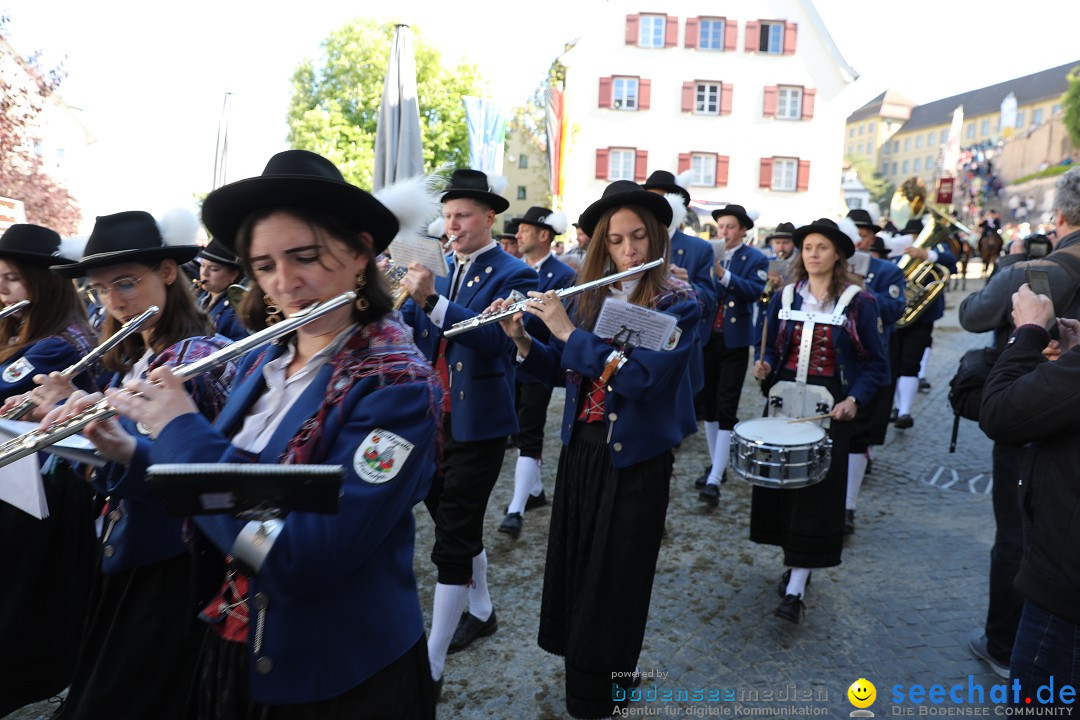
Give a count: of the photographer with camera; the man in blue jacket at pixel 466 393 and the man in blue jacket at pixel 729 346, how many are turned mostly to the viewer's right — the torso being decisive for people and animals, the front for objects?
0

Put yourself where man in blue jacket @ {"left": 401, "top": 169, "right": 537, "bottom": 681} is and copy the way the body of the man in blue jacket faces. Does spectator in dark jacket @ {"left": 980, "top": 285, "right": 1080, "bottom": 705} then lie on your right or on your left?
on your left

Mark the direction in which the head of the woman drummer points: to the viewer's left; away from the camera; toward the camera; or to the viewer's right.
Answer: toward the camera

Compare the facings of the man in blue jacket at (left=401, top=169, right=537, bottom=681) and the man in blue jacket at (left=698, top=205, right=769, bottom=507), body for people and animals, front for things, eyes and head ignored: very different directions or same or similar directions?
same or similar directions

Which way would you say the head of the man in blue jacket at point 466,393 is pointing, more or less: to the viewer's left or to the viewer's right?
to the viewer's left

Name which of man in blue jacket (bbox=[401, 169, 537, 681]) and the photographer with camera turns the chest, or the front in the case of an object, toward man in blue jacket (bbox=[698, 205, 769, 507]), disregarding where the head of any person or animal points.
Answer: the photographer with camera

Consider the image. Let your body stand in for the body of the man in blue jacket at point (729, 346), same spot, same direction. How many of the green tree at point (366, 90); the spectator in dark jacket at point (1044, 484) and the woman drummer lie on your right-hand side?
1

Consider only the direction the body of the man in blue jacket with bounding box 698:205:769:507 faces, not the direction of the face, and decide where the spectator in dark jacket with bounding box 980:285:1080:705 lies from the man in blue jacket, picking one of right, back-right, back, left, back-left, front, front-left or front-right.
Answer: front-left

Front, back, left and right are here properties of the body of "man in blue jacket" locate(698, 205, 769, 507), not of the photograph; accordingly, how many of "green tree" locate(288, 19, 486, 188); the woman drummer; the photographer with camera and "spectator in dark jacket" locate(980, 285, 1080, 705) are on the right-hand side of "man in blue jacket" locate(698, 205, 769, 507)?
1

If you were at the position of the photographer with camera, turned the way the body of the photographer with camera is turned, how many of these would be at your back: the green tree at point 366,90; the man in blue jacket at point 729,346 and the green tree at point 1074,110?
0

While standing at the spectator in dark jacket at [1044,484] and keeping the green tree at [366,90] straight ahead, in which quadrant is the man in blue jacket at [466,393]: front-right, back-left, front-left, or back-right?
front-left

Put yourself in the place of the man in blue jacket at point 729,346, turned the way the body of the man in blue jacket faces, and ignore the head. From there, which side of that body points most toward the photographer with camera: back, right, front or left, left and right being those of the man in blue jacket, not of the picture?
left

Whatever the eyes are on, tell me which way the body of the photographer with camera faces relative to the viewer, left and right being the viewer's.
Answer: facing away from the viewer and to the left of the viewer

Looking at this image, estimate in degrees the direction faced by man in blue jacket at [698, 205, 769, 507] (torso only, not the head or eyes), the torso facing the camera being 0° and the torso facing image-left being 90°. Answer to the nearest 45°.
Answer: approximately 45°

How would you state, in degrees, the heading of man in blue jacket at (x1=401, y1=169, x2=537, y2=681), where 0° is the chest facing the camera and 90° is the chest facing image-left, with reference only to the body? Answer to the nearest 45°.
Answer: approximately 45°

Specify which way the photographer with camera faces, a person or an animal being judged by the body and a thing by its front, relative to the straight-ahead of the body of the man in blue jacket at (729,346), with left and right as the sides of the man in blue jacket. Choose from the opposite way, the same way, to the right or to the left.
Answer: to the right

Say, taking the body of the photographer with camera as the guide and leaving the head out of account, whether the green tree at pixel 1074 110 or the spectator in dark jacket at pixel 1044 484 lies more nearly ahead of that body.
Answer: the green tree

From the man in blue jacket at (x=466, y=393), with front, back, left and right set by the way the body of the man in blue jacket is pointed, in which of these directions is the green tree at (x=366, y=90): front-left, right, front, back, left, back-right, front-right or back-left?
back-right

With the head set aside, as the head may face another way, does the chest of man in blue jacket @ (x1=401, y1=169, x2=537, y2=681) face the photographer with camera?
no

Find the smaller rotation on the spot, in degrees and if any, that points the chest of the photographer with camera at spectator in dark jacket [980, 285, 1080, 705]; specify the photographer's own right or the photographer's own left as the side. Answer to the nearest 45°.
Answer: approximately 135° to the photographer's own left

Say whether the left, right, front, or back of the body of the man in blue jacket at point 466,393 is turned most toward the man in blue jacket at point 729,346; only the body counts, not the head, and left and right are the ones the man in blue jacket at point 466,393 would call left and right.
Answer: back
